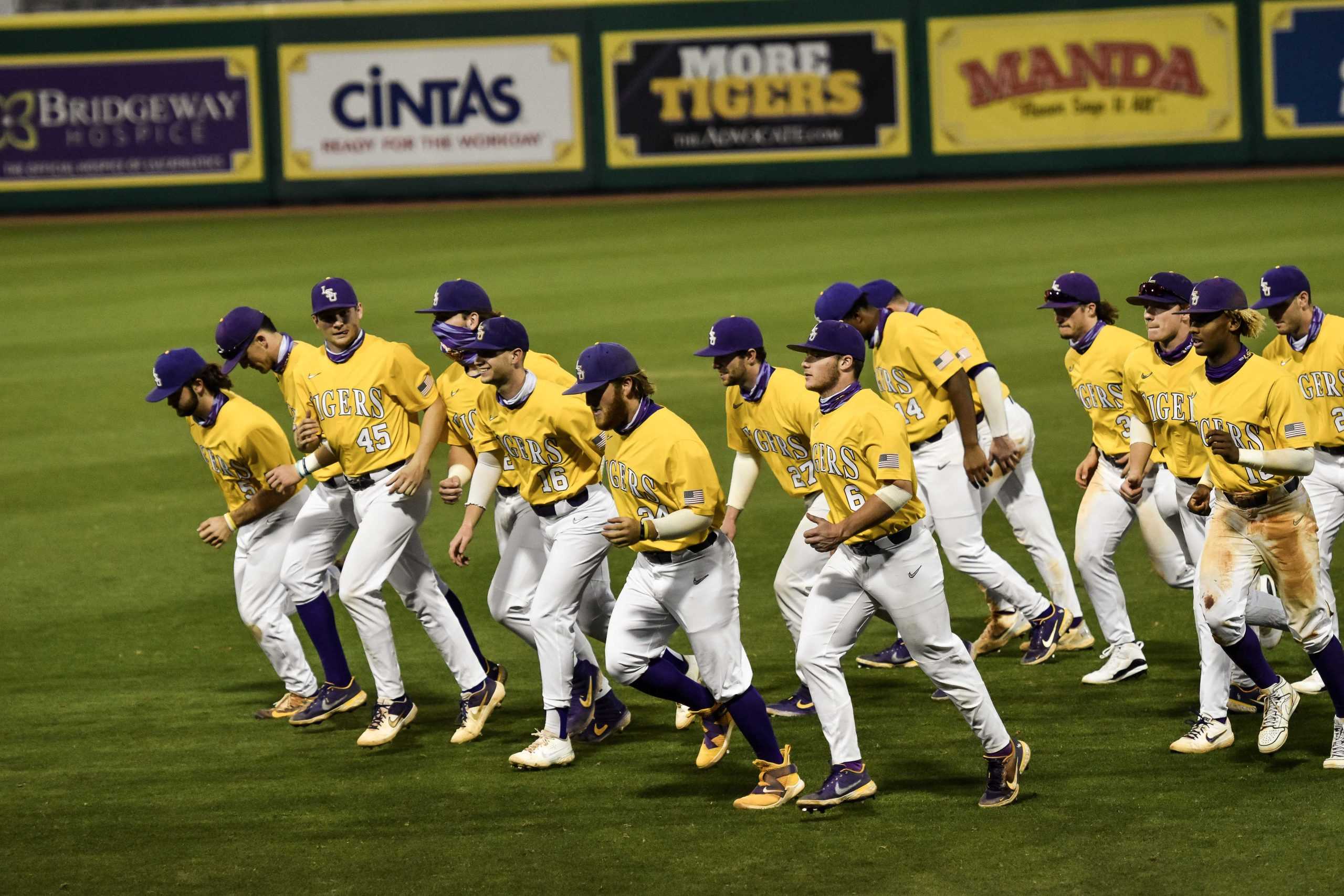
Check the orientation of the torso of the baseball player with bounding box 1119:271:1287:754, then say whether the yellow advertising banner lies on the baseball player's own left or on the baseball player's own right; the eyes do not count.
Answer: on the baseball player's own right

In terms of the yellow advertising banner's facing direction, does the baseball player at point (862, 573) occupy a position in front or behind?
in front

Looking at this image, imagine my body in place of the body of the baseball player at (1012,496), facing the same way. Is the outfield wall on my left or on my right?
on my right

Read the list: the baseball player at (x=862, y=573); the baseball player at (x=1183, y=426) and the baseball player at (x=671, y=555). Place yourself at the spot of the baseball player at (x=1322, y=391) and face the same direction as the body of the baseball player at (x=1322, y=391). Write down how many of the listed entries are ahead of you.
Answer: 3

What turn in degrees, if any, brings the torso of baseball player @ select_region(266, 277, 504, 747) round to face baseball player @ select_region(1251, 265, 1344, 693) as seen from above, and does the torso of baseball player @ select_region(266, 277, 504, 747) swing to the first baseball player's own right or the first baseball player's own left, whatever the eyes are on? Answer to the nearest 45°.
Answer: approximately 135° to the first baseball player's own left

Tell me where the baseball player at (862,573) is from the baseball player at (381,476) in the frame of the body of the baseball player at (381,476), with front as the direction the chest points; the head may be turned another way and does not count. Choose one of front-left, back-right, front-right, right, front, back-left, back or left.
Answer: left

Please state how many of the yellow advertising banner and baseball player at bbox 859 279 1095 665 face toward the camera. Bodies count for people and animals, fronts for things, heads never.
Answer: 1

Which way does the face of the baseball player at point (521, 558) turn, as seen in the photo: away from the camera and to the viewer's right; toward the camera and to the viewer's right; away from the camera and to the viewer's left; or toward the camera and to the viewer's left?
toward the camera and to the viewer's left

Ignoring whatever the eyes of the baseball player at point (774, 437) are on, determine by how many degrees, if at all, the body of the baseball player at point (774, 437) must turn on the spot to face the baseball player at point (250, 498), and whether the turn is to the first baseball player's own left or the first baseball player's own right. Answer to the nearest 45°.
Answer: approximately 45° to the first baseball player's own right

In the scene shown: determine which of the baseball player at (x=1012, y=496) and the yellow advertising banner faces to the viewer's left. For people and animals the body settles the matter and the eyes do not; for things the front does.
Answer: the baseball player

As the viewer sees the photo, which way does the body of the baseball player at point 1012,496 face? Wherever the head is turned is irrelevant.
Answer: to the viewer's left

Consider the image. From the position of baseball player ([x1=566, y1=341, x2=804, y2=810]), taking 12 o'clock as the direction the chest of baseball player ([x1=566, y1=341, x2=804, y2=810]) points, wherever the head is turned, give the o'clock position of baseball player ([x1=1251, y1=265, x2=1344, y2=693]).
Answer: baseball player ([x1=1251, y1=265, x2=1344, y2=693]) is roughly at 7 o'clock from baseball player ([x1=566, y1=341, x2=804, y2=810]).
